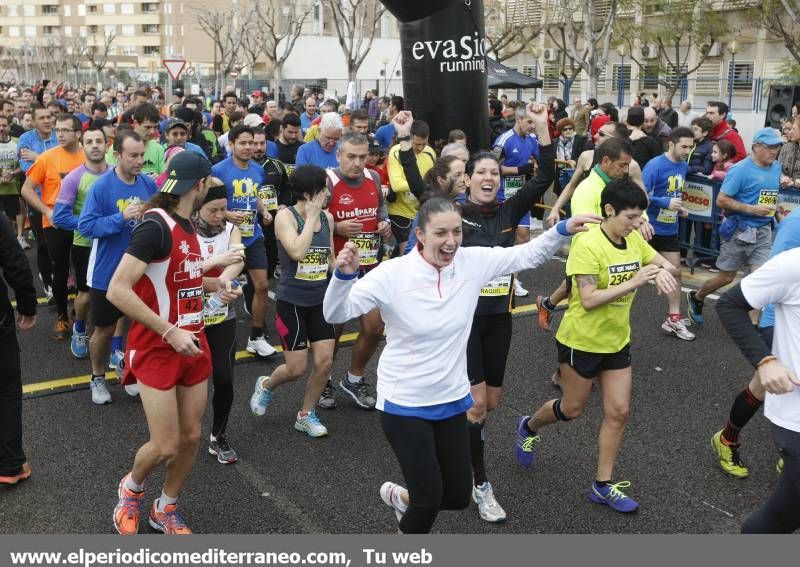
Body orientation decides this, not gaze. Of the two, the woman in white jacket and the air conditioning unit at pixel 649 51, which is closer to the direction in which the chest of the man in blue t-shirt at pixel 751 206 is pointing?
the woman in white jacket

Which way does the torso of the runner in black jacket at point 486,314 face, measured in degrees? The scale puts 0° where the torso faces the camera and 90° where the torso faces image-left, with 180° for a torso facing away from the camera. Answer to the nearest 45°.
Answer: approximately 0°

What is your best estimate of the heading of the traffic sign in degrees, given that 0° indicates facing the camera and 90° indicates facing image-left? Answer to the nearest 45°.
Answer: approximately 0°

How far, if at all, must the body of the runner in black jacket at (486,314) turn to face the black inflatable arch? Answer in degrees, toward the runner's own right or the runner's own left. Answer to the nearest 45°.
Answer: approximately 180°

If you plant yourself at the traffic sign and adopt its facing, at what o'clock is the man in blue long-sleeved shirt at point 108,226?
The man in blue long-sleeved shirt is roughly at 12 o'clock from the traffic sign.

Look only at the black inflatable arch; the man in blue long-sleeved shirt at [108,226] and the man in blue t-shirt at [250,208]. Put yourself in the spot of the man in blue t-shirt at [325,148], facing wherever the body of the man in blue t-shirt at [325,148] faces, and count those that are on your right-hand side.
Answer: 2

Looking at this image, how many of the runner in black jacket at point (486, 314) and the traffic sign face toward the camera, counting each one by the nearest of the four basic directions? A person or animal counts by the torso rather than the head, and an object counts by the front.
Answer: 2

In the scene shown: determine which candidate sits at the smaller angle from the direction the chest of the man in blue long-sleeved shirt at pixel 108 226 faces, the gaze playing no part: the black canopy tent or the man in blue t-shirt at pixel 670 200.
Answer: the man in blue t-shirt
